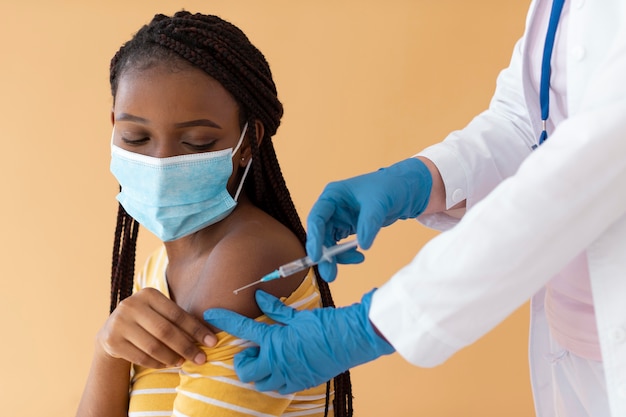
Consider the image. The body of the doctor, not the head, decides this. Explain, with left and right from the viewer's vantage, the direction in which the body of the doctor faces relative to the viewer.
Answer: facing the viewer and to the left of the viewer

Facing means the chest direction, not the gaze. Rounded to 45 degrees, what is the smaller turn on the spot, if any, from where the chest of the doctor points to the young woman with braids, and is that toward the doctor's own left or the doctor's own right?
approximately 45° to the doctor's own right

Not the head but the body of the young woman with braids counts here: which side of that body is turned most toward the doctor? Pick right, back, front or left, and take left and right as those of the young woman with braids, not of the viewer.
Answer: left

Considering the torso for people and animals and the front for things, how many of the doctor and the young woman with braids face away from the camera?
0

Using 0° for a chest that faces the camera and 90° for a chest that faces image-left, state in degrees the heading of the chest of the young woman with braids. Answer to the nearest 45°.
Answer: approximately 45°
